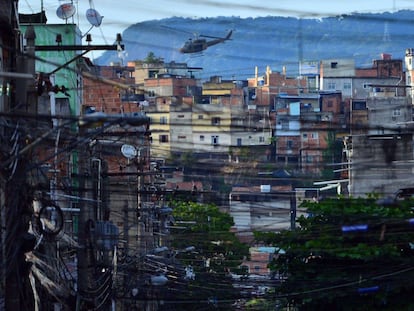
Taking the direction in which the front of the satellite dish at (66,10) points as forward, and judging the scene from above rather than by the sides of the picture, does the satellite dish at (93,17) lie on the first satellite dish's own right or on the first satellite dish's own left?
on the first satellite dish's own left

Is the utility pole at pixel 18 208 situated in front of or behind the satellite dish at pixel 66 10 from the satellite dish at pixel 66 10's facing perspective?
in front

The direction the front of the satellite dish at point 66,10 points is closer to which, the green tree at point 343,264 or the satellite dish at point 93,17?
the satellite dish

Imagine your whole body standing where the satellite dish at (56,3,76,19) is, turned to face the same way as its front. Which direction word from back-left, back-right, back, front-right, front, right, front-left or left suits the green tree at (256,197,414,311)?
back-left

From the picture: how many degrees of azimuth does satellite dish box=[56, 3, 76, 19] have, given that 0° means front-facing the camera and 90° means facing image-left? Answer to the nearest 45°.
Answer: approximately 45°
